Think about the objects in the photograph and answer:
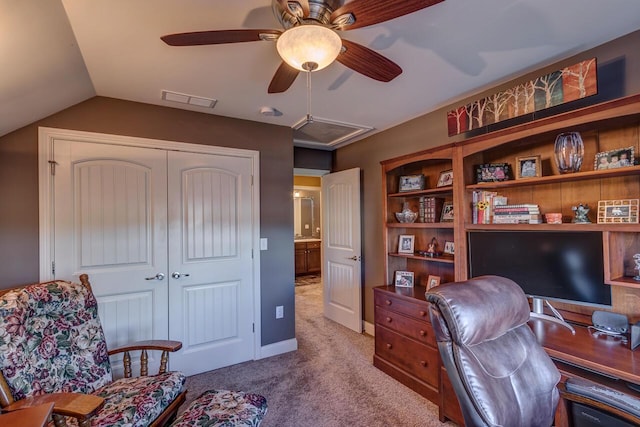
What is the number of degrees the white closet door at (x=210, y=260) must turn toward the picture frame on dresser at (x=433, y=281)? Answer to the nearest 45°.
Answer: approximately 45° to its left

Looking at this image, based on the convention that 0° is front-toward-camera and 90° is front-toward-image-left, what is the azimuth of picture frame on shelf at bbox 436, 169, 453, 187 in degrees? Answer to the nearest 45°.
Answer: approximately 45°

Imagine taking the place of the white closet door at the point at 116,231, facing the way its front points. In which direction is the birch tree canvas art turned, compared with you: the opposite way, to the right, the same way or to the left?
to the right

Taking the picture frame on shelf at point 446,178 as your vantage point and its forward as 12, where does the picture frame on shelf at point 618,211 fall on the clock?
the picture frame on shelf at point 618,211 is roughly at 9 o'clock from the picture frame on shelf at point 446,178.

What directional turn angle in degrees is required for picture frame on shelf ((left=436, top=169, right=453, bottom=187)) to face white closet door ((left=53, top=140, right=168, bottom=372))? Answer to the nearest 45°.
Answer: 0° — it already faces it

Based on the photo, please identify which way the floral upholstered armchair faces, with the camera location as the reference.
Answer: facing the viewer and to the right of the viewer

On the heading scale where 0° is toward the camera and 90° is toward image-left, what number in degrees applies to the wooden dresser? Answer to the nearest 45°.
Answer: approximately 45°

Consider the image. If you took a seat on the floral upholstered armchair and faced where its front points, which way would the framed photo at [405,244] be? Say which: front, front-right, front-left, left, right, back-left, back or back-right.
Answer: front-left

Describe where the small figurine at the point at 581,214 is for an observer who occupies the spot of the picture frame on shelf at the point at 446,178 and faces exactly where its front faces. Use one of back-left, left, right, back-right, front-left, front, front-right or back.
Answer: left

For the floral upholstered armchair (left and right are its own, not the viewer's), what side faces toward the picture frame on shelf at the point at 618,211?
front

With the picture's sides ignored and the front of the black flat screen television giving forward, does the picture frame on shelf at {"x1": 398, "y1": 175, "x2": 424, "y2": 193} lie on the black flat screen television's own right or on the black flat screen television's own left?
on the black flat screen television's own right

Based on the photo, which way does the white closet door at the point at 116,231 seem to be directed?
toward the camera

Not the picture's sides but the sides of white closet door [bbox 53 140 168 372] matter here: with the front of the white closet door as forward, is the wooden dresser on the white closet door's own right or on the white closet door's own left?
on the white closet door's own left

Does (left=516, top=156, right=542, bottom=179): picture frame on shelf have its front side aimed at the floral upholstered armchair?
yes

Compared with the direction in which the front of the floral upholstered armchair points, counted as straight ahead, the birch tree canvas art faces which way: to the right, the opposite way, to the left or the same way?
the opposite way
